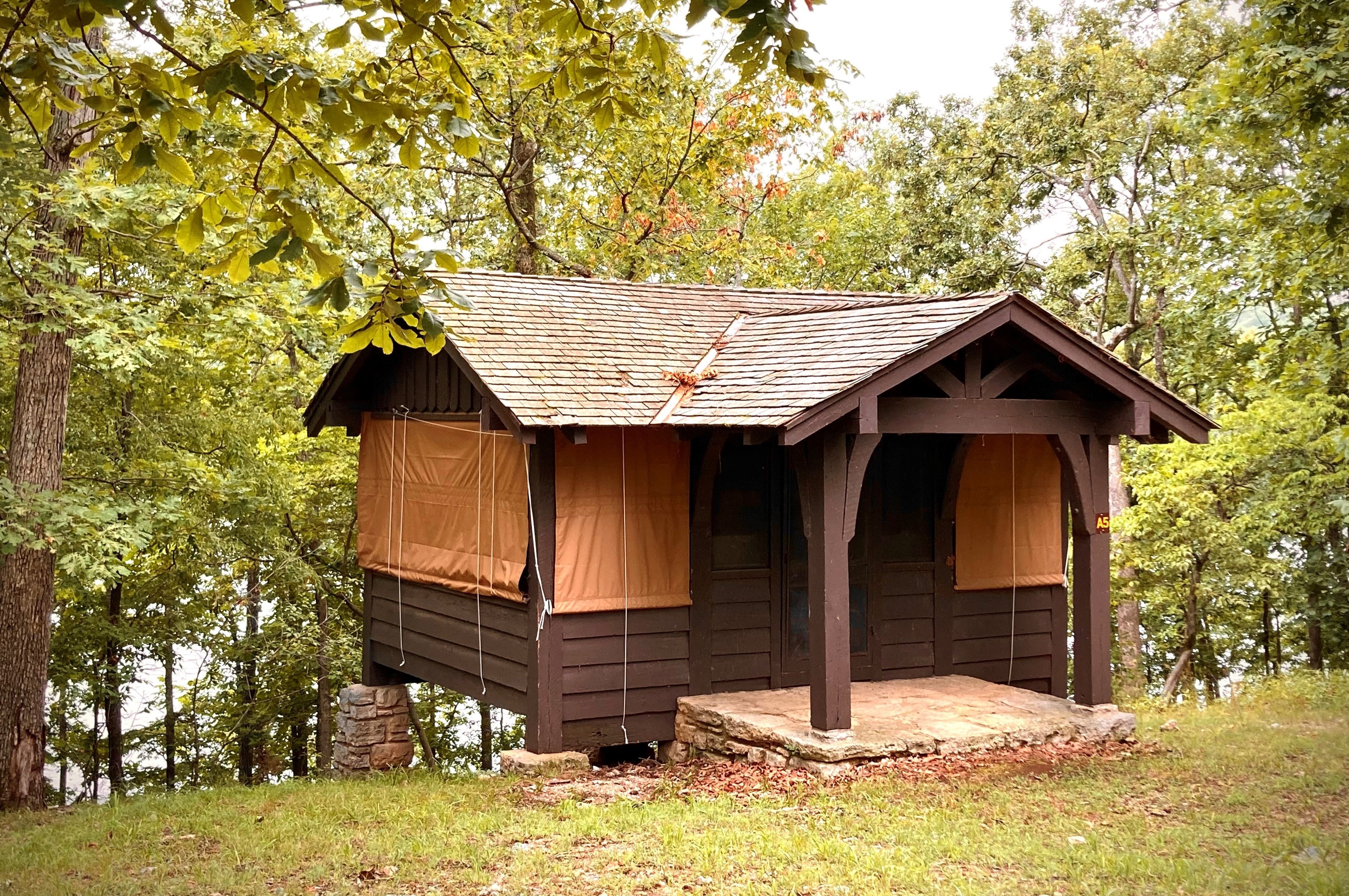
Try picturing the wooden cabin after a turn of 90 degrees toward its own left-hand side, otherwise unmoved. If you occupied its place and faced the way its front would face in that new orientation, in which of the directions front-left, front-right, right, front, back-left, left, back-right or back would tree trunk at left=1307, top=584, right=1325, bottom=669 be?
front

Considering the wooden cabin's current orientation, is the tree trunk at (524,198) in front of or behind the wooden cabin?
behind

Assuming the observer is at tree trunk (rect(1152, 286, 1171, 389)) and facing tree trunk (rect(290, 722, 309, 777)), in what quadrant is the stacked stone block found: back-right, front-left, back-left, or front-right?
front-left

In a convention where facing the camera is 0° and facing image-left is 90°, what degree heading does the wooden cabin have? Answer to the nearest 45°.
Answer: approximately 315°

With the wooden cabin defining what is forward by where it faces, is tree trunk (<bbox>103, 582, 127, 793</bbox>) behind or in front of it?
behind

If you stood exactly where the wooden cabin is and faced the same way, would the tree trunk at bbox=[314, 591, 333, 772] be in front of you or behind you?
behind

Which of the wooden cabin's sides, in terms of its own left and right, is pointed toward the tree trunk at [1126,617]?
left

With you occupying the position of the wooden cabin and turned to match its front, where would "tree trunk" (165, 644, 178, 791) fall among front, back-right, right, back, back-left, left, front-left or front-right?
back

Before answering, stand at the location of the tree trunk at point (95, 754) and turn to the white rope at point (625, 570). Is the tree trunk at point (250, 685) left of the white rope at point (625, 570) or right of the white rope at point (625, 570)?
left

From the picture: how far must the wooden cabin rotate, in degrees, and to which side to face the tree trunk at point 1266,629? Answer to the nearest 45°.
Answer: approximately 90° to its left

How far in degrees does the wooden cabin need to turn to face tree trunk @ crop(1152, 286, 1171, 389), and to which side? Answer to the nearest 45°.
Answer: approximately 90° to its left
